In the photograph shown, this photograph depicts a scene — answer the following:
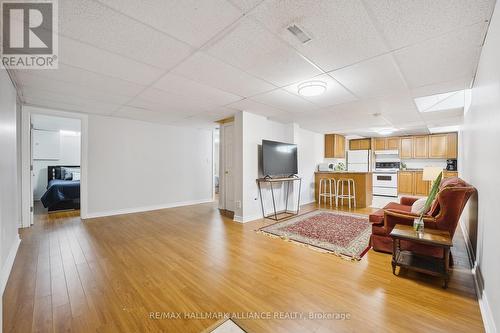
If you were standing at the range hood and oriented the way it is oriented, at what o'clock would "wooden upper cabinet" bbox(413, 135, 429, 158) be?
The wooden upper cabinet is roughly at 9 o'clock from the range hood.

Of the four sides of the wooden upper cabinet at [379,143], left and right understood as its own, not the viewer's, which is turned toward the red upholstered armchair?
front

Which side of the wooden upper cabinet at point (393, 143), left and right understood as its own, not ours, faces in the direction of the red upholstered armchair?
front

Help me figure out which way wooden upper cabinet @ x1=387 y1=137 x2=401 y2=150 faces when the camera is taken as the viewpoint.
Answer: facing the viewer

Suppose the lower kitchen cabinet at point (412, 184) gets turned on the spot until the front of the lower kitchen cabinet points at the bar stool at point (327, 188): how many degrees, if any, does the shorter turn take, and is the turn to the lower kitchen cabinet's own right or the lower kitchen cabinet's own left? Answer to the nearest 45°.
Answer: approximately 45° to the lower kitchen cabinet's own right

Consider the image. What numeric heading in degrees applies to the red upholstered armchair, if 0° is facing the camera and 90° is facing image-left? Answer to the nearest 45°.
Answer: approximately 90°

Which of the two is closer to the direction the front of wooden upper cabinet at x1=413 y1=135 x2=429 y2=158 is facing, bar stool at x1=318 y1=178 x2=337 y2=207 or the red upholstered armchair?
the red upholstered armchair

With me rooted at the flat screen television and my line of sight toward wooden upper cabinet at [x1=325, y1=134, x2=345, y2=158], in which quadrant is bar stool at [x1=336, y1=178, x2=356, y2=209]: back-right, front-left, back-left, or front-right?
front-right

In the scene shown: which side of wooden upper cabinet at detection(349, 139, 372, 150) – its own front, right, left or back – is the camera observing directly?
front

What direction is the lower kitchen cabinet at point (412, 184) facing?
toward the camera

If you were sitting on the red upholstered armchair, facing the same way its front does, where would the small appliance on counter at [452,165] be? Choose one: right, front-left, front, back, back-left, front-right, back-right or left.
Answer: right

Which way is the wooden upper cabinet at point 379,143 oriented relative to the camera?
toward the camera

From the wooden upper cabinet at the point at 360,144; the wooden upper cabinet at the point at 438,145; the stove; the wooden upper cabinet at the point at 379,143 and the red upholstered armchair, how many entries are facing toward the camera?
4

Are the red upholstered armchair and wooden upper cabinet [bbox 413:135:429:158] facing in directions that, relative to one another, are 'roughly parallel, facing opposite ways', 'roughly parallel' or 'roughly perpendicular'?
roughly perpendicular
